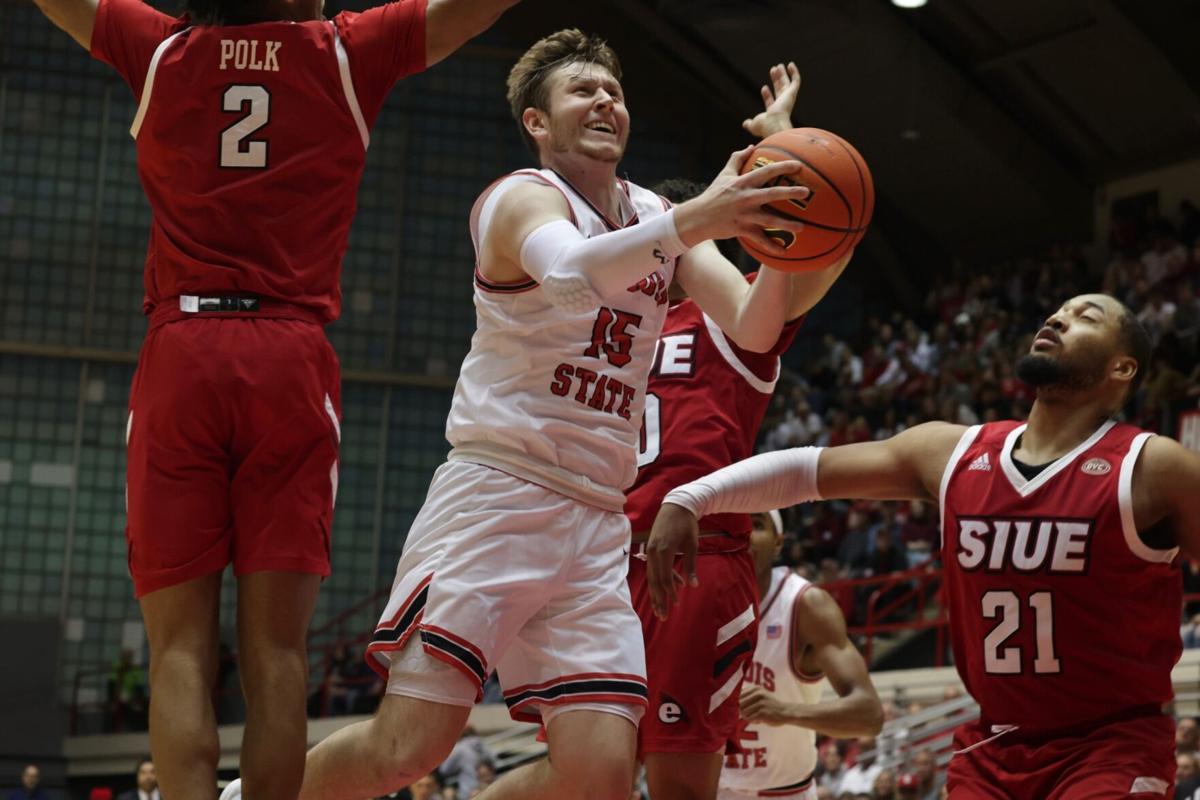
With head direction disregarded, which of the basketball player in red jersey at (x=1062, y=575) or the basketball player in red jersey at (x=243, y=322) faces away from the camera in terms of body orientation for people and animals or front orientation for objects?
the basketball player in red jersey at (x=243, y=322)

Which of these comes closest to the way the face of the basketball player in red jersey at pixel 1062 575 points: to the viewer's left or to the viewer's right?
to the viewer's left

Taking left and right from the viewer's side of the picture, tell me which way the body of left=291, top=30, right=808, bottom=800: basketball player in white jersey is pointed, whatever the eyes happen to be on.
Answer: facing the viewer and to the right of the viewer

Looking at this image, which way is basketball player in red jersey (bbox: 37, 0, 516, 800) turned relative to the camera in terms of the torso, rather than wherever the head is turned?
away from the camera

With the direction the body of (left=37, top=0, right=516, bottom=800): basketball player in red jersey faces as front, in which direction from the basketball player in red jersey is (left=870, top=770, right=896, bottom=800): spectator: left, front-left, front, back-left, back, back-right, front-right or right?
front-right

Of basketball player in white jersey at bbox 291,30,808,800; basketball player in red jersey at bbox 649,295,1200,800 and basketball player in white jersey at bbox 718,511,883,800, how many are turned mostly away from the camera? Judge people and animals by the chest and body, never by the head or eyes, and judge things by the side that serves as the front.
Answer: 0

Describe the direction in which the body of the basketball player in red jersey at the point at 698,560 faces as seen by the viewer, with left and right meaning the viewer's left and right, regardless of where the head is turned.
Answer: facing the viewer and to the left of the viewer

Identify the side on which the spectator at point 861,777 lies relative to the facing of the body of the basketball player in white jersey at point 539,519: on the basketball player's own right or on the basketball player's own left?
on the basketball player's own left

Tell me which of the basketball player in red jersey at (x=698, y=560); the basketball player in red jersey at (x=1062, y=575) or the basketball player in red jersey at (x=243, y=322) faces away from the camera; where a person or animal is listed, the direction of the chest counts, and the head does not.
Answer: the basketball player in red jersey at (x=243, y=322)

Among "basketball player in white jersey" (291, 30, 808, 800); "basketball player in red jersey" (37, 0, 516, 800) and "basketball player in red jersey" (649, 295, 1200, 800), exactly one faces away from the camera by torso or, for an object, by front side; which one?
"basketball player in red jersey" (37, 0, 516, 800)

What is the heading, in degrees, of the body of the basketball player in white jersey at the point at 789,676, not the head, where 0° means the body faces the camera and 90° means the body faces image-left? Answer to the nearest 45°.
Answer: approximately 45°

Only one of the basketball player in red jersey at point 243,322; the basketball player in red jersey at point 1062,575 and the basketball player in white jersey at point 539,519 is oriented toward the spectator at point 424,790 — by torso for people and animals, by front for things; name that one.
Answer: the basketball player in red jersey at point 243,322

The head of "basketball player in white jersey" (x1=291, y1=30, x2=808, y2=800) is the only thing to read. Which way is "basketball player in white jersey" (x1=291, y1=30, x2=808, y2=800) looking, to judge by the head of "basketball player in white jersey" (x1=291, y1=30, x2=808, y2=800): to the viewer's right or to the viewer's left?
to the viewer's right

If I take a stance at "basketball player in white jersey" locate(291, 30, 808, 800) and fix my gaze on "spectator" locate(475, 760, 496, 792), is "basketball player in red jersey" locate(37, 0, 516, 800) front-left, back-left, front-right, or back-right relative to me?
back-left

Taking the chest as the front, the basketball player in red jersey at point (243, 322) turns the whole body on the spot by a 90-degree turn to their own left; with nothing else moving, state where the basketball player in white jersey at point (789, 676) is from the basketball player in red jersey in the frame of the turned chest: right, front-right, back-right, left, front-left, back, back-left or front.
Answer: back-right

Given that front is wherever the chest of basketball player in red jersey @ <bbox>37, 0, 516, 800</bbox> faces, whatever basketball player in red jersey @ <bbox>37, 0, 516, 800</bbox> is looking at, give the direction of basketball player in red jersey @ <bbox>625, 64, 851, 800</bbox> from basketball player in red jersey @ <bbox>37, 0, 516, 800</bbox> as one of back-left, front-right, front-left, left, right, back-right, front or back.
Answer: front-right
